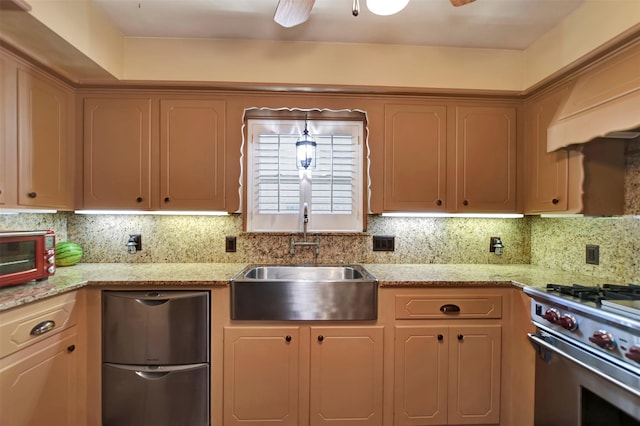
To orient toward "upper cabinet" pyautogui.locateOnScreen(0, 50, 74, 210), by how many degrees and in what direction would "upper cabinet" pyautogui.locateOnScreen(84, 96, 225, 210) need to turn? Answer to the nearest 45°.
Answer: approximately 90° to its right

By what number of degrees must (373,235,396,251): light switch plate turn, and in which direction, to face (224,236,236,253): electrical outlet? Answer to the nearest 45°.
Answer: approximately 90° to its right

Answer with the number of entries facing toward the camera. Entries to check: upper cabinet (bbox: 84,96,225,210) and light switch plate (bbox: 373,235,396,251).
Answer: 2

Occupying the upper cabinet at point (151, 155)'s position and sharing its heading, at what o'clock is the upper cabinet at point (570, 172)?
the upper cabinet at point (570, 172) is roughly at 10 o'clock from the upper cabinet at point (151, 155).

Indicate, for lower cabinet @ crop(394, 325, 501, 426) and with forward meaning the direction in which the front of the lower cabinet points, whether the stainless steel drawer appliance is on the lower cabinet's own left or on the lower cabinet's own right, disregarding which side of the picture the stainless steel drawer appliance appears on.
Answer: on the lower cabinet's own right

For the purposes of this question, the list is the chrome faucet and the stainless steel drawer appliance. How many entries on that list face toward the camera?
2

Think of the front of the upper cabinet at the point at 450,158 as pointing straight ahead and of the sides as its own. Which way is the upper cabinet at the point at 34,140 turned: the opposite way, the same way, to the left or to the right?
to the left

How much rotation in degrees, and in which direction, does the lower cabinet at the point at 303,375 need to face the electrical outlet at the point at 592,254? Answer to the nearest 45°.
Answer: approximately 90° to its left

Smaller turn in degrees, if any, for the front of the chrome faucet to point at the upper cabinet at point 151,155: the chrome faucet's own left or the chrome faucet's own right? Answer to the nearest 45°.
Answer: approximately 90° to the chrome faucet's own right

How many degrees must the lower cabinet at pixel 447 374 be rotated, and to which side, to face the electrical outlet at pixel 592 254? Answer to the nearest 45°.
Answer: approximately 135° to its left

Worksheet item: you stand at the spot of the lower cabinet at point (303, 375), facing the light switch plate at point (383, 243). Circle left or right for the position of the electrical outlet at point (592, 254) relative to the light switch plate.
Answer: right

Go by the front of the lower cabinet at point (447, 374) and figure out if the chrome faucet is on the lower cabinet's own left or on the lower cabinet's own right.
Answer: on the lower cabinet's own right

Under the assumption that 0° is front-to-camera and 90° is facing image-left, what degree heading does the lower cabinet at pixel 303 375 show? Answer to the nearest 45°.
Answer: approximately 0°
